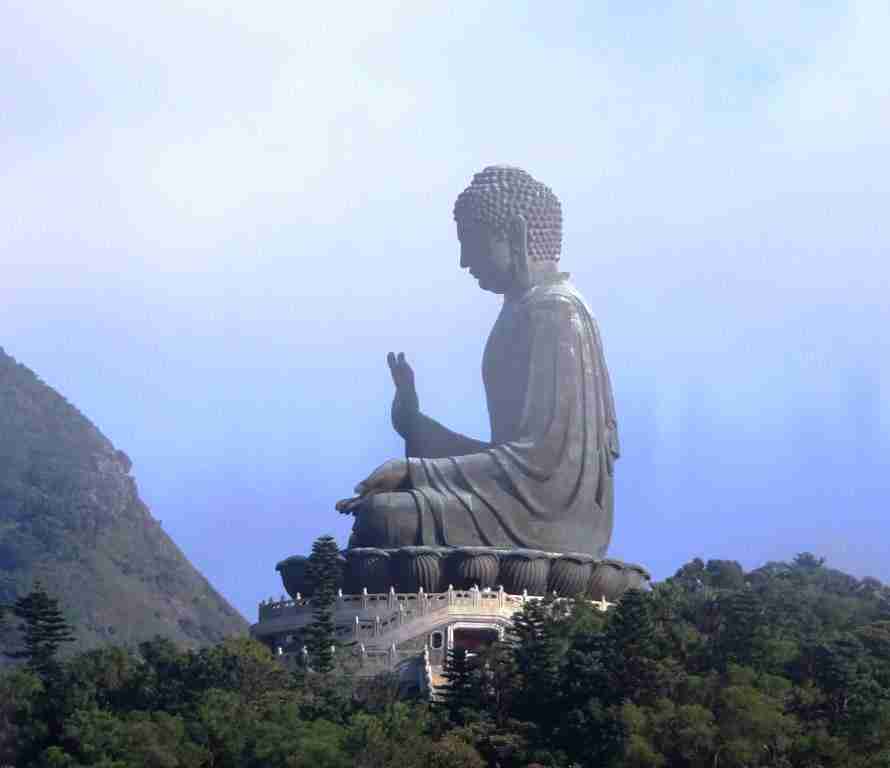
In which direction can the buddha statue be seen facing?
to the viewer's left
